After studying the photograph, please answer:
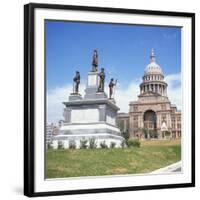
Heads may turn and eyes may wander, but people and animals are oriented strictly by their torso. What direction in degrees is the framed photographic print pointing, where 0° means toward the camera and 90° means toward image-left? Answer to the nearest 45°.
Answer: approximately 315°
